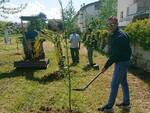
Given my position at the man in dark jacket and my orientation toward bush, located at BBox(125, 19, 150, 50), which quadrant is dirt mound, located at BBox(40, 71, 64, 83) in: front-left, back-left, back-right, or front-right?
front-left

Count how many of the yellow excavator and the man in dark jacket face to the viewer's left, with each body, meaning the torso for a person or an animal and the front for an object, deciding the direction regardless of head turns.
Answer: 1

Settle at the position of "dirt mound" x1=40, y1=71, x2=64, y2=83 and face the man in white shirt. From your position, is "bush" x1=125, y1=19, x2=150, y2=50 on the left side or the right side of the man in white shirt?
right

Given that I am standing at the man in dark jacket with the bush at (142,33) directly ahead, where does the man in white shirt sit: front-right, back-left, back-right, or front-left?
front-left

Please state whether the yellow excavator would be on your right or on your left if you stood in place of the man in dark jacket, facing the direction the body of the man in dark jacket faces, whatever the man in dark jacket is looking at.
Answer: on your right

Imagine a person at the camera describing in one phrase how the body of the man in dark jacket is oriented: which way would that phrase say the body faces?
to the viewer's left
